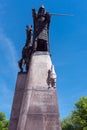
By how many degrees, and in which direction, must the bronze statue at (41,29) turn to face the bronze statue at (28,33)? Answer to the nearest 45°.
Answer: approximately 135° to its right

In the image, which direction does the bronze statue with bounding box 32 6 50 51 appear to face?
toward the camera

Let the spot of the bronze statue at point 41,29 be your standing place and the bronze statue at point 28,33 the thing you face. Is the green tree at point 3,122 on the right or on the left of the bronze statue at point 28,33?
right
